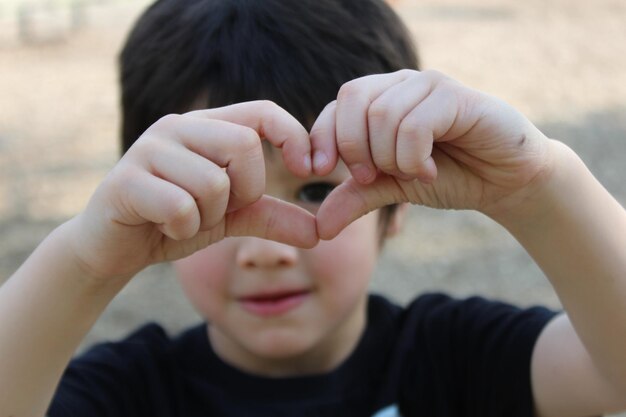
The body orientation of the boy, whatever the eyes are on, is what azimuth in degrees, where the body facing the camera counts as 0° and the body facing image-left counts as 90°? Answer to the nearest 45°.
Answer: approximately 0°
